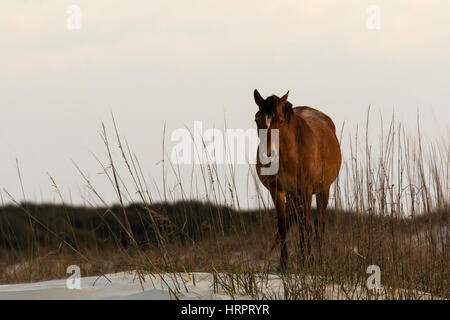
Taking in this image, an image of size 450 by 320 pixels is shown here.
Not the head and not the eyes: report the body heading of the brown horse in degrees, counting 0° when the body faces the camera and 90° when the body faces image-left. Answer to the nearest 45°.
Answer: approximately 45°
